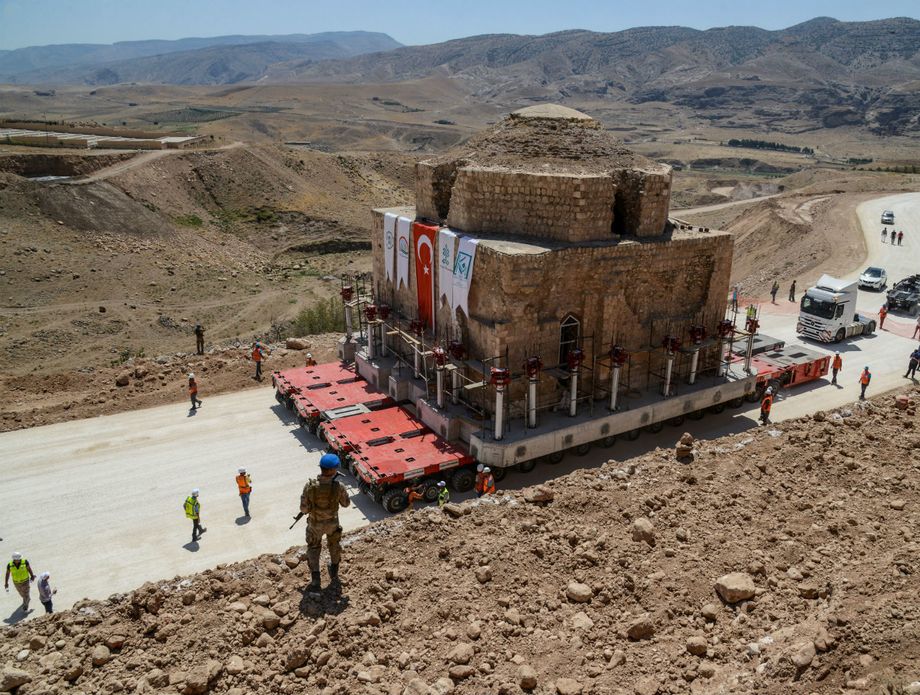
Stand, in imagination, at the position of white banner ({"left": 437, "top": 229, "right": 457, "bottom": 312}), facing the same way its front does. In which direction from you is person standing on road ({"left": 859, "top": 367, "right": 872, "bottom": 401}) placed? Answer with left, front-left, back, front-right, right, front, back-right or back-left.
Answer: back-left

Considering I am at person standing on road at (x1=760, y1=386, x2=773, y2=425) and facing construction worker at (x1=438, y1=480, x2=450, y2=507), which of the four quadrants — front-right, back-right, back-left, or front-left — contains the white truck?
back-right

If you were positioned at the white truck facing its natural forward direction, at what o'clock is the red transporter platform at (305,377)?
The red transporter platform is roughly at 12 o'clock from the white truck.

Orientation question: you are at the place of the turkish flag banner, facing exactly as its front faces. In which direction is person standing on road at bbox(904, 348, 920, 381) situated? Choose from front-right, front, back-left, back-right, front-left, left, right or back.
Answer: back-left

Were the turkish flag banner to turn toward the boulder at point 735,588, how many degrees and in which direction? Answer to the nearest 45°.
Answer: approximately 45° to its left

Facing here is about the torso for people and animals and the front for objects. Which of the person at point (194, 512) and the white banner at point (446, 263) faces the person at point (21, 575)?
the white banner

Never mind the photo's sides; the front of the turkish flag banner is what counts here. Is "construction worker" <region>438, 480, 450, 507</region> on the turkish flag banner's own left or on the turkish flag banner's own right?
on the turkish flag banner's own left

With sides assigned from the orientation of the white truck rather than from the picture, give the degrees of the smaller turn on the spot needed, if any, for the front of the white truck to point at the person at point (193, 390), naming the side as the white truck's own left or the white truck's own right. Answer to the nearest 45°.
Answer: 0° — it already faces them

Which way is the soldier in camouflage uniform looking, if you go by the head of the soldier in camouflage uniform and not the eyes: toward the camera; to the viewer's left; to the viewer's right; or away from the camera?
away from the camera

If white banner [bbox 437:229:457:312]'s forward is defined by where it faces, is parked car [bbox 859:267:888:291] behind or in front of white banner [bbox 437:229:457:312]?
behind

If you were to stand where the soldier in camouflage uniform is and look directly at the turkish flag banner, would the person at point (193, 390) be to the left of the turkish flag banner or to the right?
left
